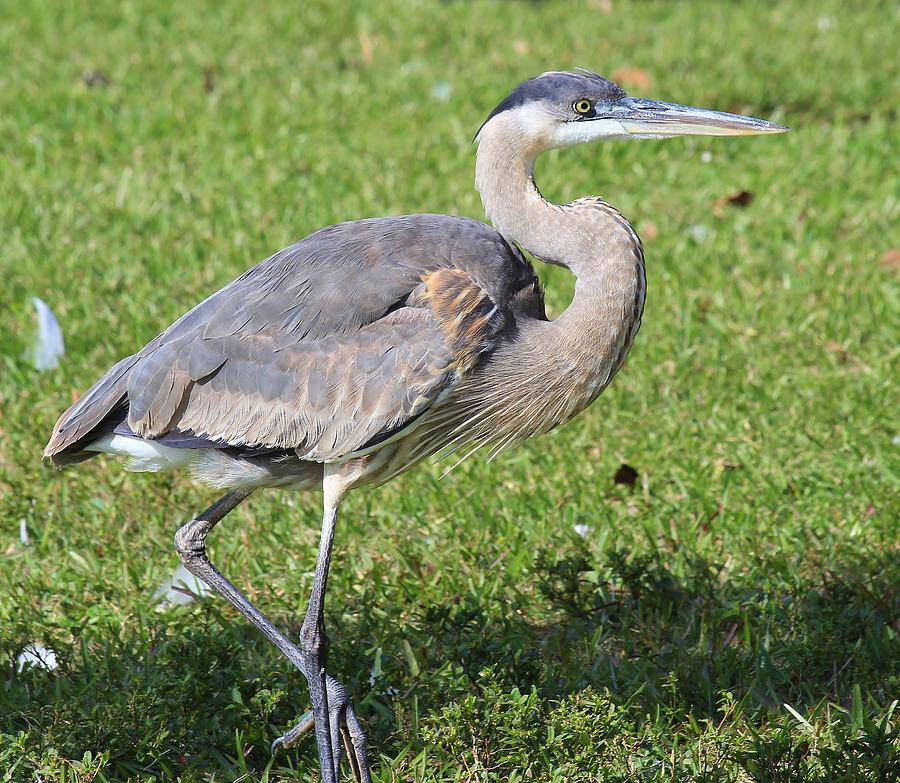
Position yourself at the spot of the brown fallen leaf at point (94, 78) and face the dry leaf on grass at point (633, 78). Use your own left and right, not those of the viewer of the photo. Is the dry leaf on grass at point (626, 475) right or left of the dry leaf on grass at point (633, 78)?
right

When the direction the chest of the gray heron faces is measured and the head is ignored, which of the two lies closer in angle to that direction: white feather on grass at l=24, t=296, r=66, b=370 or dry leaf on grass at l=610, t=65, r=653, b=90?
the dry leaf on grass

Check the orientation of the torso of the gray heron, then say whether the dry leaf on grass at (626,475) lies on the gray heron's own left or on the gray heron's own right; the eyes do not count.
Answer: on the gray heron's own left

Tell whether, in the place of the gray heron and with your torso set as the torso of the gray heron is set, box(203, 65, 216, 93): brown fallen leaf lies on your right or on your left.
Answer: on your left

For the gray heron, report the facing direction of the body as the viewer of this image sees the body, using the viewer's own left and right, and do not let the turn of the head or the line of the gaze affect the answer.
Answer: facing to the right of the viewer

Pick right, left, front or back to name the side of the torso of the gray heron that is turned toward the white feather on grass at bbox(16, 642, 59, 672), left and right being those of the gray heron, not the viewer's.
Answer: back

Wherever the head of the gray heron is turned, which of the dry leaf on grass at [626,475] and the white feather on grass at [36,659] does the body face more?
the dry leaf on grass
